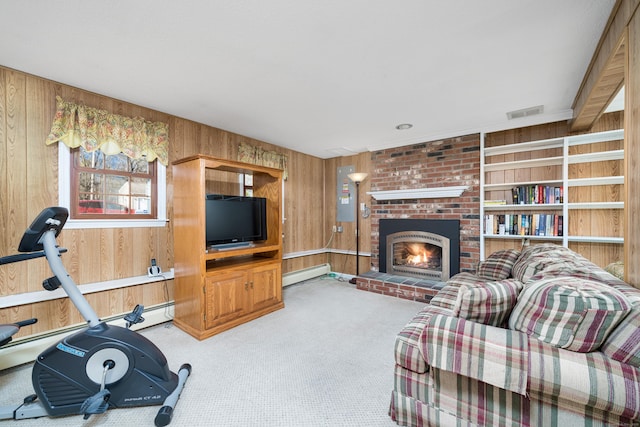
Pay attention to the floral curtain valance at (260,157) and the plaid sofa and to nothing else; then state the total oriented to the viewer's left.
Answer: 1

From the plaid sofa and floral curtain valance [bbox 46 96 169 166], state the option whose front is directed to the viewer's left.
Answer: the plaid sofa

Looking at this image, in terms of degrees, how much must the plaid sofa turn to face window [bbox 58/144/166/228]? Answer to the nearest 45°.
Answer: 0° — it already faces it

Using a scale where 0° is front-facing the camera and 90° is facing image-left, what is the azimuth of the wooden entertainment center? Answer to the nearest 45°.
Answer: approximately 315°

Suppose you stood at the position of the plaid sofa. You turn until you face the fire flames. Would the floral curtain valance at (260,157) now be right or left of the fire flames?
left

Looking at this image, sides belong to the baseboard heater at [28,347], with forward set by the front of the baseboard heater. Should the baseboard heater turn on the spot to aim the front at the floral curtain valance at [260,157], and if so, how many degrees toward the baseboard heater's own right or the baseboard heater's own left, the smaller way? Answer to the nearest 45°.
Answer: approximately 45° to the baseboard heater's own left
